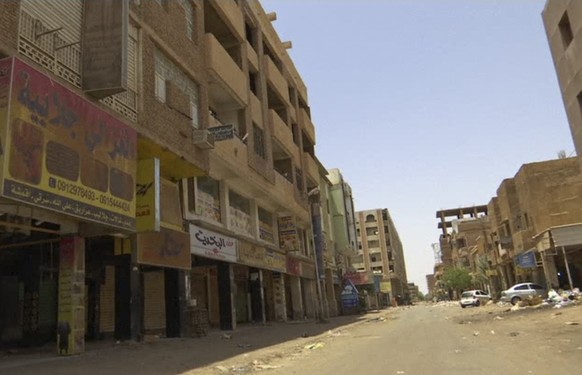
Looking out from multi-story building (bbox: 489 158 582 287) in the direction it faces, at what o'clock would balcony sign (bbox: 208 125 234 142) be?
The balcony sign is roughly at 11 o'clock from the multi-story building.

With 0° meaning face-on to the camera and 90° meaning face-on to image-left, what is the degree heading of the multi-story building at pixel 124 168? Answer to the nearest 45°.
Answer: approximately 315°

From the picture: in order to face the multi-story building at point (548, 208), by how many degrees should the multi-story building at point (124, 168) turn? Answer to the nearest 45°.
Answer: approximately 90° to its left

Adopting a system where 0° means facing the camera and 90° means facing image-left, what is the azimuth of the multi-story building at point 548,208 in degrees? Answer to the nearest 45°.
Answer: approximately 45°

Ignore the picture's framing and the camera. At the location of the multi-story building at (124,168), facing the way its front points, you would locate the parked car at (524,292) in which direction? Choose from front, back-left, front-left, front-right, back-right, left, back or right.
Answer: left

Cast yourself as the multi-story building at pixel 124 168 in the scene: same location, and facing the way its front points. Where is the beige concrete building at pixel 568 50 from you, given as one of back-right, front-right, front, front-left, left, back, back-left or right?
front-left
